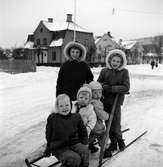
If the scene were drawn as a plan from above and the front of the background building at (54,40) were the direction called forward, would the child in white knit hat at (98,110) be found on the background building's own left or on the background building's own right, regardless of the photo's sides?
on the background building's own left

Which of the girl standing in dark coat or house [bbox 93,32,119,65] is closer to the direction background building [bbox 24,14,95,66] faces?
the girl standing in dark coat

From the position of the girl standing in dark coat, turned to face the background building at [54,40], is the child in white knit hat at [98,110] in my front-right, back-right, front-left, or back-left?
back-left

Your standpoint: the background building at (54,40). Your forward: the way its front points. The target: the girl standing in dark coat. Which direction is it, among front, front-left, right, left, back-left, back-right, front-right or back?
front-left

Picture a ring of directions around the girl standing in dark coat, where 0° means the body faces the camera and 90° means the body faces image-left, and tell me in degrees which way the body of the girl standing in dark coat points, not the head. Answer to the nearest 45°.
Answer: approximately 0°

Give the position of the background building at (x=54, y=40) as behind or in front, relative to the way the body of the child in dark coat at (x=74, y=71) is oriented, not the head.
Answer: behind

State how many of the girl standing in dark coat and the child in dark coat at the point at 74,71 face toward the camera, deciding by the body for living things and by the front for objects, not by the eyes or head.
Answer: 2

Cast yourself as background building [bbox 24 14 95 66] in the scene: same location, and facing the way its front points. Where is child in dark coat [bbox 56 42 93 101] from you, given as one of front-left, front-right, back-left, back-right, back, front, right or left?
front-left

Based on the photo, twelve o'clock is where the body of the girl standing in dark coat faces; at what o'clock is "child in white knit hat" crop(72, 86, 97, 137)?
The child in white knit hat is roughly at 1 o'clock from the girl standing in dark coat.
